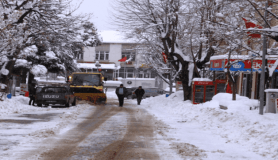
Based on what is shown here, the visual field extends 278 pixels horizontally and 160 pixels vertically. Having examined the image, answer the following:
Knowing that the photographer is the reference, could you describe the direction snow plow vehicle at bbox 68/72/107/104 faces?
facing the viewer

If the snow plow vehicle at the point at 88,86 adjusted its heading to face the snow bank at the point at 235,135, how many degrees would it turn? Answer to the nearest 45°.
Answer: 0° — it already faces it
